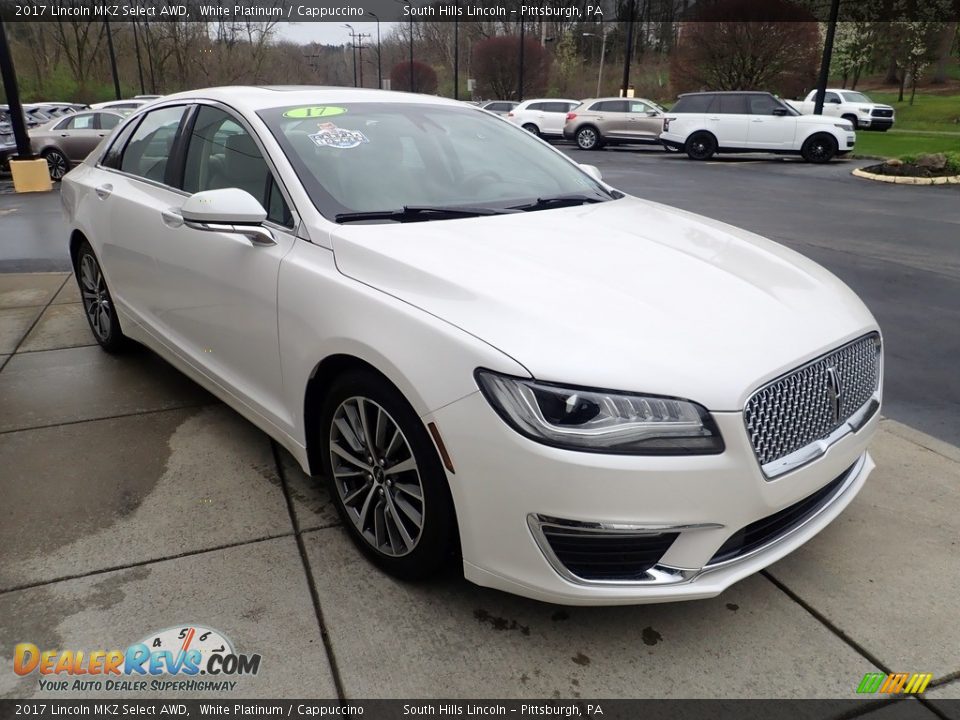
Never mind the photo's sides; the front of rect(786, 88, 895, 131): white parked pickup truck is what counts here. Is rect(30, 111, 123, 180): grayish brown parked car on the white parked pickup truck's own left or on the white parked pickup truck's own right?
on the white parked pickup truck's own right

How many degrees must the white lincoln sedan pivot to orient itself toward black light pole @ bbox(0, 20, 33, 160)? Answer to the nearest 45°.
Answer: approximately 180°

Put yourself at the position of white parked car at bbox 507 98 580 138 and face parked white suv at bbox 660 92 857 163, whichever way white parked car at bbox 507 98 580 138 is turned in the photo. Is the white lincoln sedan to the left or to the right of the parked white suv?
right

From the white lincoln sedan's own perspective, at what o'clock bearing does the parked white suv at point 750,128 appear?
The parked white suv is roughly at 8 o'clock from the white lincoln sedan.

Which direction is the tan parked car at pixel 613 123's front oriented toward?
to the viewer's right

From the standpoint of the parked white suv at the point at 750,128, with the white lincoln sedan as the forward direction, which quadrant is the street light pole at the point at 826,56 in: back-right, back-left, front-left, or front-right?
back-left

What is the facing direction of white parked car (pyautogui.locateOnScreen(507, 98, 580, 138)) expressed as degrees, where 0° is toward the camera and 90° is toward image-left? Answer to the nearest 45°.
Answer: approximately 270°

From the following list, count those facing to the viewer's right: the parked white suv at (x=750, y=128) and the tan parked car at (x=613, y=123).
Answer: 2

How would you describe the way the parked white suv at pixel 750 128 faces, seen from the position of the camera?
facing to the right of the viewer

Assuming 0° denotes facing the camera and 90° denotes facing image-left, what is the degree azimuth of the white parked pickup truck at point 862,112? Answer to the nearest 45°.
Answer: approximately 315°

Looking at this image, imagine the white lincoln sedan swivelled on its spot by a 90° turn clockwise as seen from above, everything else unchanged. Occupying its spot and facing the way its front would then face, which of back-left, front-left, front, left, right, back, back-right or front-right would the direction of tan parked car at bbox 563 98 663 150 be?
back-right

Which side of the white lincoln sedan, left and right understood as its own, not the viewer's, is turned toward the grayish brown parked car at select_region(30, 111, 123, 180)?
back

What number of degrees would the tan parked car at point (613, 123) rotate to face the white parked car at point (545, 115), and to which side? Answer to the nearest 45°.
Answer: approximately 135° to its left
